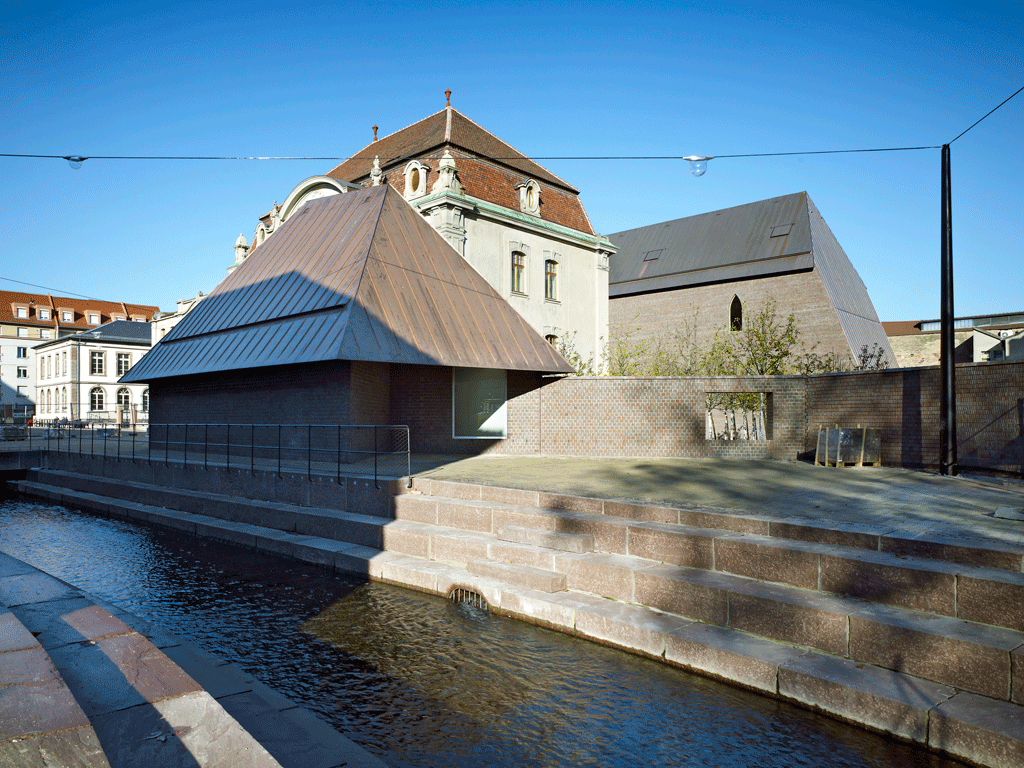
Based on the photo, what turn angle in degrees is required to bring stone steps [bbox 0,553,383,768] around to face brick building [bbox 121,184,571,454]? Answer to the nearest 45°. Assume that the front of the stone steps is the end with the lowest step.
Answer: approximately 45° to its left

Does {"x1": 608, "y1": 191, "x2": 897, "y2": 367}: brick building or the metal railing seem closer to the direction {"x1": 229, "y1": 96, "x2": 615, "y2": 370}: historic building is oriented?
the metal railing

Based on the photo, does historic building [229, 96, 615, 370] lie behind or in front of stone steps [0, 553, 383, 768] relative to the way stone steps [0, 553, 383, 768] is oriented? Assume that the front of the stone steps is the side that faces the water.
in front

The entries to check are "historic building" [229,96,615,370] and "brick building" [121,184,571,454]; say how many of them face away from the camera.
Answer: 0

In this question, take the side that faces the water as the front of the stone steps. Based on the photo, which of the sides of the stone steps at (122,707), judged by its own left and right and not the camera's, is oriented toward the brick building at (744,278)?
front

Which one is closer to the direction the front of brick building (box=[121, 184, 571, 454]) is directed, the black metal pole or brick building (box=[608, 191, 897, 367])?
the black metal pole

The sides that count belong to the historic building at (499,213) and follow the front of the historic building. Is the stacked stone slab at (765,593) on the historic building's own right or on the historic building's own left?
on the historic building's own left

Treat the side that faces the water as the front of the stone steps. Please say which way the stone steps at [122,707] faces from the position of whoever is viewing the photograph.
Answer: facing away from the viewer and to the right of the viewer

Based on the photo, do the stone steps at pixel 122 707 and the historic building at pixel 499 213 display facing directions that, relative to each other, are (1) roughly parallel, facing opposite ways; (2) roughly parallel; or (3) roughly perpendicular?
roughly parallel, facing opposite ways

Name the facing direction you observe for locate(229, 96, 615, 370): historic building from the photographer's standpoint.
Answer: facing the viewer and to the left of the viewer

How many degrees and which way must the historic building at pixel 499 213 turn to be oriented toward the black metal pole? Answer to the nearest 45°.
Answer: approximately 45° to its left

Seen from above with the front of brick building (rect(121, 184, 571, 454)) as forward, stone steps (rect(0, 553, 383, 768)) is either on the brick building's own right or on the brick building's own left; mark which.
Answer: on the brick building's own right
